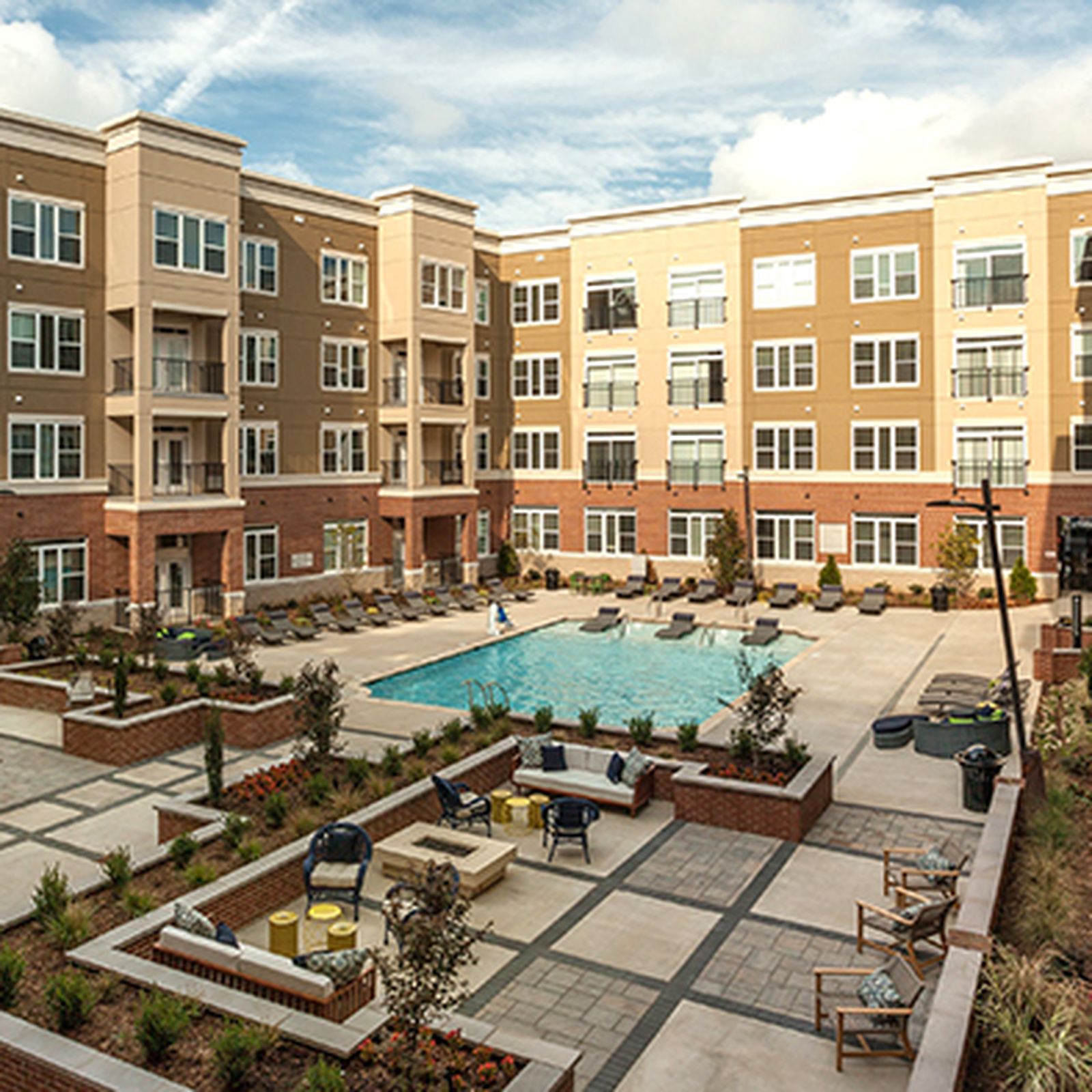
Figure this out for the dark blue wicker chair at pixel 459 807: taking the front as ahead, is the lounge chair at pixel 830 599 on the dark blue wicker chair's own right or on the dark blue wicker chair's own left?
on the dark blue wicker chair's own left

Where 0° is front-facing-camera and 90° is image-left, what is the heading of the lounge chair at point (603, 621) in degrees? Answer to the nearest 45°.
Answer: approximately 45°

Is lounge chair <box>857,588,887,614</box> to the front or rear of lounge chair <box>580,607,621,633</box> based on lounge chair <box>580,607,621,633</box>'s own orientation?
to the rear

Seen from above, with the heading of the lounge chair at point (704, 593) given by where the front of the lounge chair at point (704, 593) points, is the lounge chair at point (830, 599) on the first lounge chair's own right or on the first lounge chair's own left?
on the first lounge chair's own left

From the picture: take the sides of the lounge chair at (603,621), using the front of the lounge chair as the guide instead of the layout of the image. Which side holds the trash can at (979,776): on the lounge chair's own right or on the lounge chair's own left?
on the lounge chair's own left

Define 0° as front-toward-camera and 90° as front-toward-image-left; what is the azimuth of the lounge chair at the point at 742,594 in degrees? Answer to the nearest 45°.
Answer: approximately 45°
